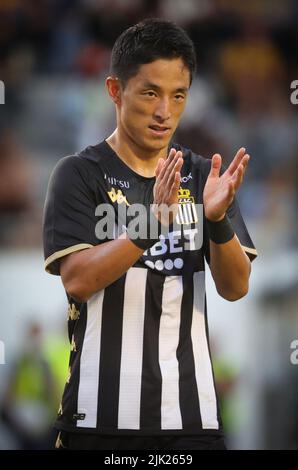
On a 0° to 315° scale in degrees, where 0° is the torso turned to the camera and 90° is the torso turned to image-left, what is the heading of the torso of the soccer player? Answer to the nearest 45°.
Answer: approximately 315°

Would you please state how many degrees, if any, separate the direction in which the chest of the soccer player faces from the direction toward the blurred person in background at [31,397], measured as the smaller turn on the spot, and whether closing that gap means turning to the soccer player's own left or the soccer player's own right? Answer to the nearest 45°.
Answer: approximately 135° to the soccer player's own left
